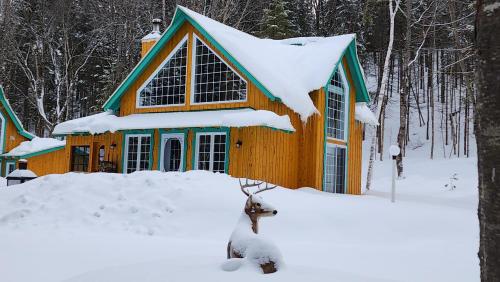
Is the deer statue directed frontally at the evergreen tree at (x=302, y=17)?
no

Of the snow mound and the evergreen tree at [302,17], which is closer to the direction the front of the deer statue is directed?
the snow mound

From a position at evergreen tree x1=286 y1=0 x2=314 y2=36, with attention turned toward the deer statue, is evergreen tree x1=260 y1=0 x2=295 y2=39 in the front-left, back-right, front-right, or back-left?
front-right

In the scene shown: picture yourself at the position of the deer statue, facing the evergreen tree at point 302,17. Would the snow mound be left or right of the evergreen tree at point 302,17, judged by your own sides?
left
